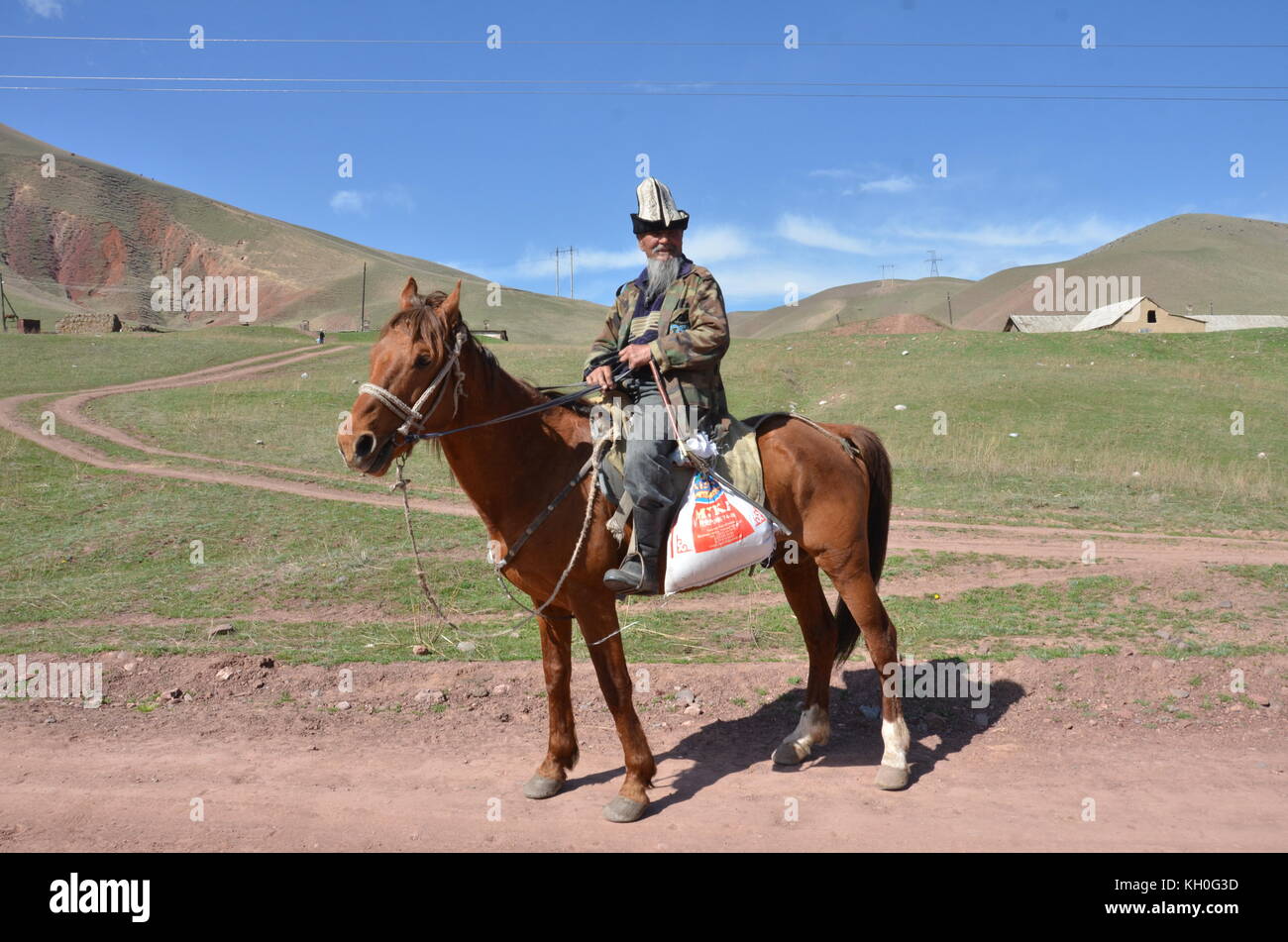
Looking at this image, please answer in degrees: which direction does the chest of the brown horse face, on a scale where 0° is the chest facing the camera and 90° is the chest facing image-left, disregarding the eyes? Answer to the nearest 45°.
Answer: approximately 45°

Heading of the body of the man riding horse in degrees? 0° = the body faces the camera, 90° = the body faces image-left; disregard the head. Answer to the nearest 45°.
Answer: approximately 45°
